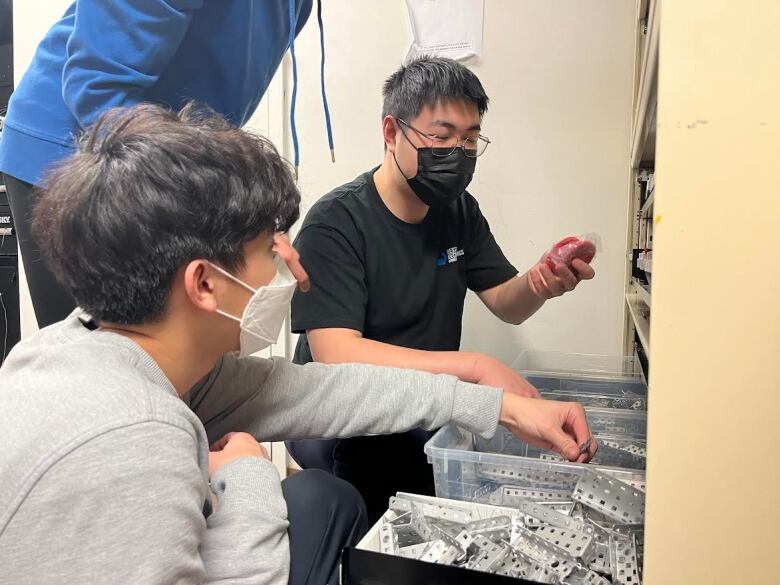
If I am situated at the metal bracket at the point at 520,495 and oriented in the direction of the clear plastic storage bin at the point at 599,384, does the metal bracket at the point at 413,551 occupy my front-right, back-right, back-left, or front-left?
back-left

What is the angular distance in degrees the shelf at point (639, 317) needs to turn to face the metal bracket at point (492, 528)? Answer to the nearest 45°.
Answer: approximately 90° to its left

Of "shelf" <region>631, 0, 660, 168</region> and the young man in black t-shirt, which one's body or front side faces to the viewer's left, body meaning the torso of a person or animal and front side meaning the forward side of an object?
the shelf

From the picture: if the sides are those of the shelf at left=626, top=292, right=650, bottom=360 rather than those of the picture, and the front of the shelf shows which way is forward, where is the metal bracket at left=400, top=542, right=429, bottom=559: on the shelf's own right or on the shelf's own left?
on the shelf's own left

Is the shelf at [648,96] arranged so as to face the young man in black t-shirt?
yes

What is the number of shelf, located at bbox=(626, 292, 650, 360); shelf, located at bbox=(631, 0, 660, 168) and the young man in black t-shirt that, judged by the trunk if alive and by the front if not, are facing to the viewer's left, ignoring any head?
2

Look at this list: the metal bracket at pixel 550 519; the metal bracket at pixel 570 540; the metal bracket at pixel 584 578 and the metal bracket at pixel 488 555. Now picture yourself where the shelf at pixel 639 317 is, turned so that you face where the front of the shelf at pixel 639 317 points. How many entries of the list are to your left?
4

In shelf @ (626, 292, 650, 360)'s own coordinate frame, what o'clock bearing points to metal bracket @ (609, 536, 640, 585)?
The metal bracket is roughly at 9 o'clock from the shelf.

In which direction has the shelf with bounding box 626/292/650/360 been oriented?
to the viewer's left

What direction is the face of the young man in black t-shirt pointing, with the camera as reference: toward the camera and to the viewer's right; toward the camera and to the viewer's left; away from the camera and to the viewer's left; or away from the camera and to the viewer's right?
toward the camera and to the viewer's right

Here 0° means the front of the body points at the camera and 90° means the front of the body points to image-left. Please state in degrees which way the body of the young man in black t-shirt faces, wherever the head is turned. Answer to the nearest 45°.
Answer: approximately 315°

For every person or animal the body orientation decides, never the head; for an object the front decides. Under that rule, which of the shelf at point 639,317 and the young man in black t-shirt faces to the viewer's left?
the shelf

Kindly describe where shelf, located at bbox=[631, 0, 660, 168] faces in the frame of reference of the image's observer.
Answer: facing to the left of the viewer
